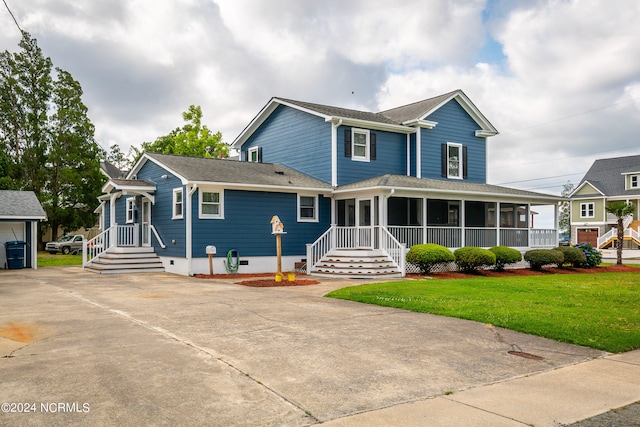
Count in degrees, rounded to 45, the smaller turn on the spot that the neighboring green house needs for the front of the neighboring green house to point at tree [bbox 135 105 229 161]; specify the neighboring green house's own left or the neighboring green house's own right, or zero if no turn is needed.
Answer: approximately 45° to the neighboring green house's own right

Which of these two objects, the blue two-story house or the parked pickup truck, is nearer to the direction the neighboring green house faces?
the blue two-story house

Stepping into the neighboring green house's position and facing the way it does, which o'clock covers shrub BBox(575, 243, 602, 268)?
The shrub is roughly at 12 o'clock from the neighboring green house.

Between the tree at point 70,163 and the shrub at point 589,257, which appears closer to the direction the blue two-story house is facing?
the shrub

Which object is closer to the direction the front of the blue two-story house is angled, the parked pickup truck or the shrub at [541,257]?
the shrub

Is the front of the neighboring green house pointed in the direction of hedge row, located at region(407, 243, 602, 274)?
yes

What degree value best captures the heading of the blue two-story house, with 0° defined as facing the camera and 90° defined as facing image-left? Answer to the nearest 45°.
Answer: approximately 315°

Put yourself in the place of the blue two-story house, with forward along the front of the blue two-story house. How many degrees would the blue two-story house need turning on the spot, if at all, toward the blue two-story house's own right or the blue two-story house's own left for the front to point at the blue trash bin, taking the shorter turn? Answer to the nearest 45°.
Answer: approximately 135° to the blue two-story house's own right
